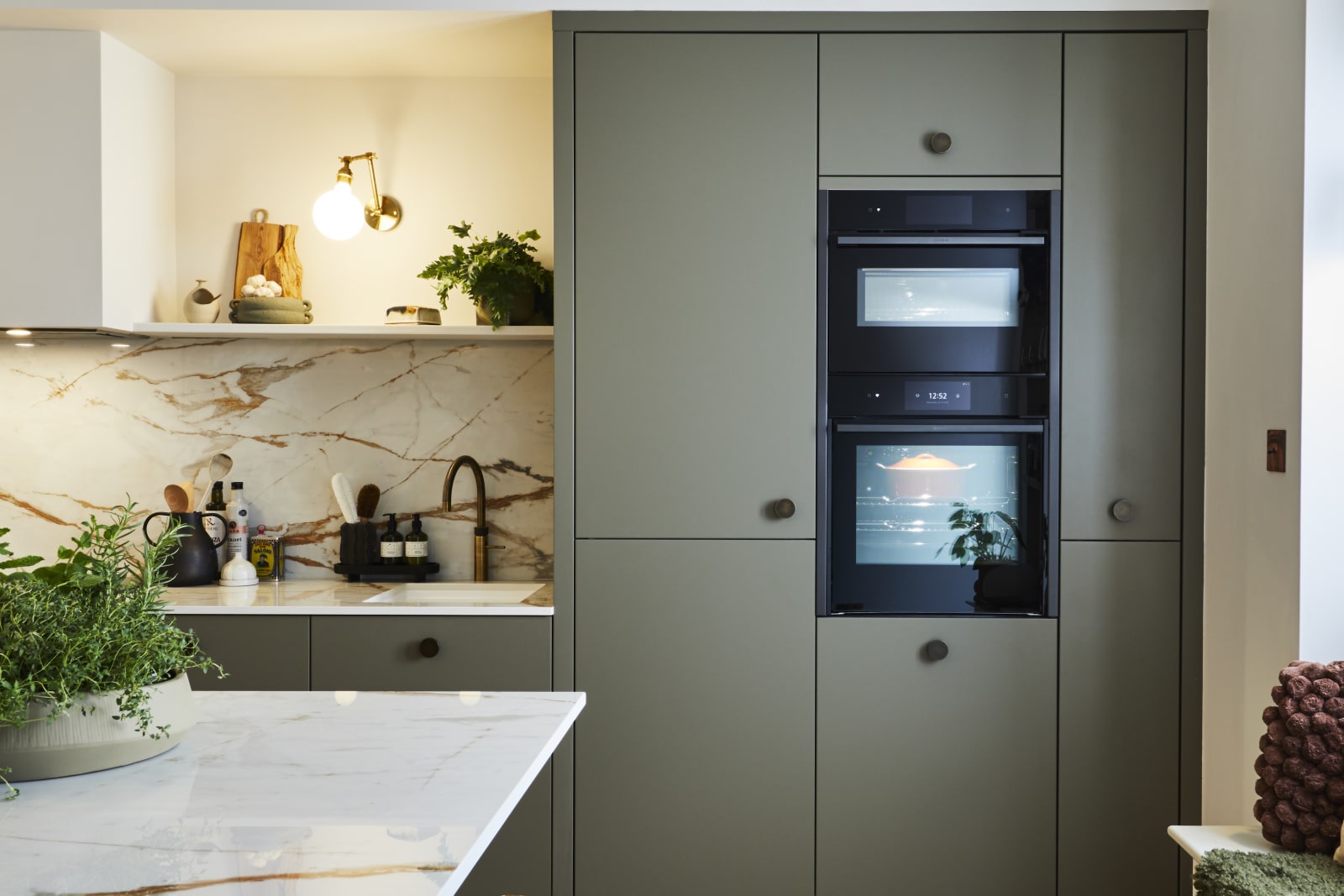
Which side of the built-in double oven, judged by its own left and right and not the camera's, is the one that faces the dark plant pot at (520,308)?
right

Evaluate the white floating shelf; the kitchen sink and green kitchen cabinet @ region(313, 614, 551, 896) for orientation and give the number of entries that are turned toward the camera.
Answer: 3

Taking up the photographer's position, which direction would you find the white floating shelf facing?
facing the viewer

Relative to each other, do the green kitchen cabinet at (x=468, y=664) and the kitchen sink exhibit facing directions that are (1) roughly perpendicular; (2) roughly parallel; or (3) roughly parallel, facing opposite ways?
roughly parallel

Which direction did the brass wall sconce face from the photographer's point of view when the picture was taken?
facing the viewer and to the left of the viewer

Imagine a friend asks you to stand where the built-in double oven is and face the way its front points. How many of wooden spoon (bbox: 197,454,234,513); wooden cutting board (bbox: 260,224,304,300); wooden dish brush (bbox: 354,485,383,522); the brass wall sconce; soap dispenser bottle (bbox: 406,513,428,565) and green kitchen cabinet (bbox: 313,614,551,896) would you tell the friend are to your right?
6

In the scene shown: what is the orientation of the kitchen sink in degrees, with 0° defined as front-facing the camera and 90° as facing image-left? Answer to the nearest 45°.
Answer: approximately 0°

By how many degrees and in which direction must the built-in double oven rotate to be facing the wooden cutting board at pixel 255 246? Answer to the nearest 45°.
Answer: approximately 90° to its right

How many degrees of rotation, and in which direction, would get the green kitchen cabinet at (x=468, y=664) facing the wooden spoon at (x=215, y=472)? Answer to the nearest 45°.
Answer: approximately 135° to its right

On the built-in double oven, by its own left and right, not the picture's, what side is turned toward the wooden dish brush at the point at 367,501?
right

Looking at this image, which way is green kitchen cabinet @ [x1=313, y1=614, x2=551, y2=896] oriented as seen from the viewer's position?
toward the camera

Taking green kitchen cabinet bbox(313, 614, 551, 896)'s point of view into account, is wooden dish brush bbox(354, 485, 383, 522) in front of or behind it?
behind
